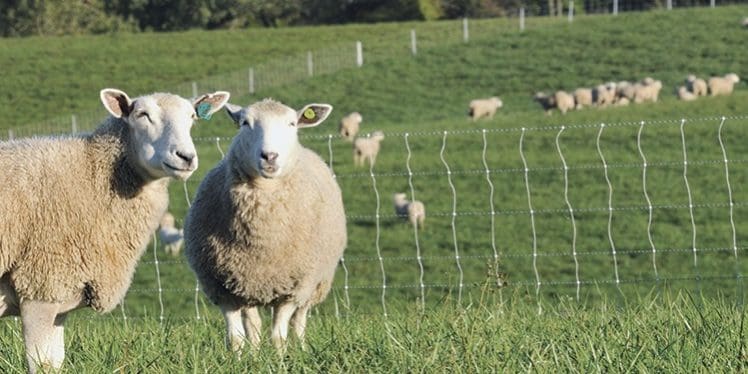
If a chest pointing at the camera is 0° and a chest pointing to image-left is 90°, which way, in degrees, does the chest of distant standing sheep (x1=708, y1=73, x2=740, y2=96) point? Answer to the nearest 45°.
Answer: approximately 270°

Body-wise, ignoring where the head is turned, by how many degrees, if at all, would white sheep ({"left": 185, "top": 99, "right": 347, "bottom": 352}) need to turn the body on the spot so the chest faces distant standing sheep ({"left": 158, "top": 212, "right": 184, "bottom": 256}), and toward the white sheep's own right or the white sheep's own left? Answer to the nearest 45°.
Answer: approximately 180°

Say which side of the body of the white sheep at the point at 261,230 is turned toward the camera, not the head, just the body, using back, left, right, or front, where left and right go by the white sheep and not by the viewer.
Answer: front

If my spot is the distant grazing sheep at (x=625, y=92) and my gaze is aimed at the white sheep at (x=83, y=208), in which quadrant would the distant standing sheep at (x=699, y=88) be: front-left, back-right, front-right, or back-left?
back-left

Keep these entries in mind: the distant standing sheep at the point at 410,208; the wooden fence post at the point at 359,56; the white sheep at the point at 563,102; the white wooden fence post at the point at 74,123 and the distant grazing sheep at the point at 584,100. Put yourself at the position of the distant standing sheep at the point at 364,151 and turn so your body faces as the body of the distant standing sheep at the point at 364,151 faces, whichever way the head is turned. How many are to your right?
1

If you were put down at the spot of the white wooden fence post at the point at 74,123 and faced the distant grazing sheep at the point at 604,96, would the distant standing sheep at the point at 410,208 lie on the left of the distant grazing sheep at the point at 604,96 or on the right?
right

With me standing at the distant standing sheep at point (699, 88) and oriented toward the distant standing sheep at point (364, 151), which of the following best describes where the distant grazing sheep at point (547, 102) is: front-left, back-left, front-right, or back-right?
front-right
